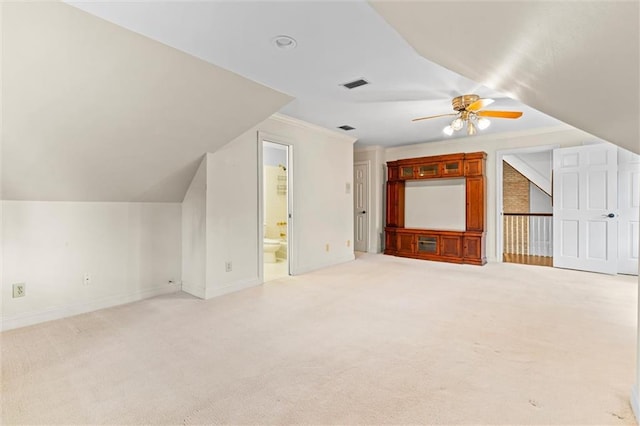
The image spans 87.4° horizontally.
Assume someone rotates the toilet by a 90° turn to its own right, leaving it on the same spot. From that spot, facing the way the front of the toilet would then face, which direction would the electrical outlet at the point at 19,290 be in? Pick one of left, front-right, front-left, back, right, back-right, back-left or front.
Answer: front

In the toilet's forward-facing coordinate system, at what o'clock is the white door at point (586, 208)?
The white door is roughly at 11 o'clock from the toilet.

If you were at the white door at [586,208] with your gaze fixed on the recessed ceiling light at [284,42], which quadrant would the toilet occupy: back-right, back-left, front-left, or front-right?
front-right

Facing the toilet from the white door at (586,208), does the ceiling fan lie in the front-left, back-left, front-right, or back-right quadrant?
front-left

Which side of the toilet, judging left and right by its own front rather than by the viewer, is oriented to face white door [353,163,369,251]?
left

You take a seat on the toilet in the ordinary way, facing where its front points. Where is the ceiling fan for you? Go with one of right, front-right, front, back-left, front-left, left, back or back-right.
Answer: front

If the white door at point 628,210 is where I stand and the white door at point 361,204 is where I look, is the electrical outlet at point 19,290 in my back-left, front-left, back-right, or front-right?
front-left

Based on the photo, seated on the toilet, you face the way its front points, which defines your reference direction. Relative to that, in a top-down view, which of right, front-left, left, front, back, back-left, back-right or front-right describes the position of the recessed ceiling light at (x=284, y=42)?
front-right

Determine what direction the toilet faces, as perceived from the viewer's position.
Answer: facing the viewer and to the right of the viewer

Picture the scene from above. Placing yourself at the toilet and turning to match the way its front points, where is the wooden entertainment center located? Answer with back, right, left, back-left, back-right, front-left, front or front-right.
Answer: front-left
